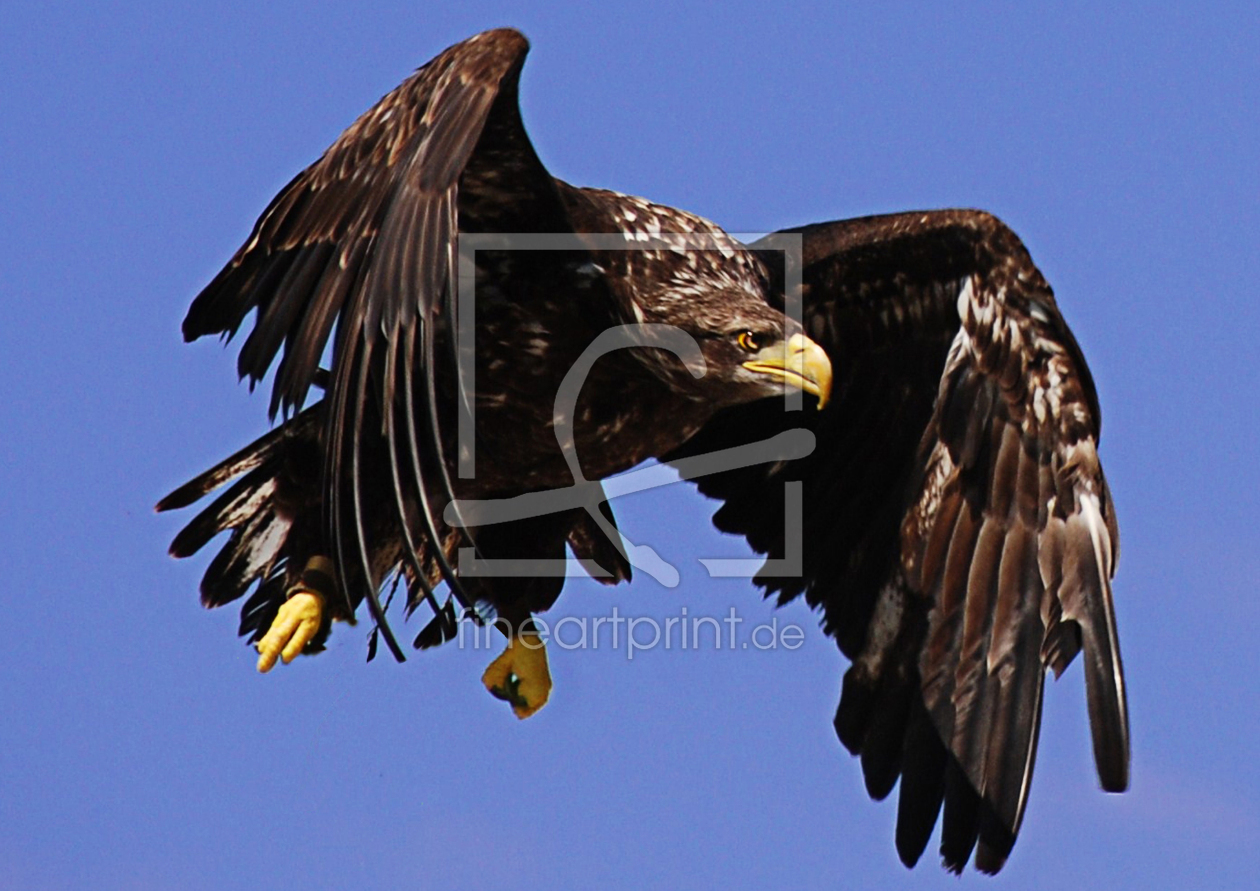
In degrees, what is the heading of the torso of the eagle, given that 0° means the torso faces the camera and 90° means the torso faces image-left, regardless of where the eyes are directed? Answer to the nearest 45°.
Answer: approximately 315°
